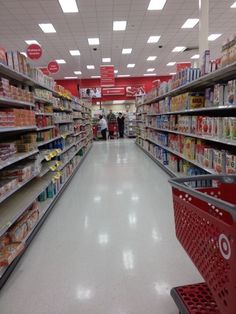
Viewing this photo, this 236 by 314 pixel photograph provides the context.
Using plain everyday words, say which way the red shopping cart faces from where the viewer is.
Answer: facing away from the viewer and to the left of the viewer

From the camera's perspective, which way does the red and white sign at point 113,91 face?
toward the camera

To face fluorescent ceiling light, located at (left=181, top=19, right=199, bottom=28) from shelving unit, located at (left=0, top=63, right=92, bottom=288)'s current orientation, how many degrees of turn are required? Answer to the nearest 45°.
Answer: approximately 45° to its left

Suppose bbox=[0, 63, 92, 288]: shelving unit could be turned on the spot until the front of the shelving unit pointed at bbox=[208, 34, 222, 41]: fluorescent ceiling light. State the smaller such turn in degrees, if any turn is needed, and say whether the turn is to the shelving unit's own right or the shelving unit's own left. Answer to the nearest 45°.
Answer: approximately 45° to the shelving unit's own left

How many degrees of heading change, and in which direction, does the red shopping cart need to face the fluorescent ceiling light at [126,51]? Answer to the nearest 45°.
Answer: approximately 45° to its right

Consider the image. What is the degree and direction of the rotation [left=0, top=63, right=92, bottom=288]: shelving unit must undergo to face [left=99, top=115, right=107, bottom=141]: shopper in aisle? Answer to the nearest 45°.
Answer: approximately 90° to its left

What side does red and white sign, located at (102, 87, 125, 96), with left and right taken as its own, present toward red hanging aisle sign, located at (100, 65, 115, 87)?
front

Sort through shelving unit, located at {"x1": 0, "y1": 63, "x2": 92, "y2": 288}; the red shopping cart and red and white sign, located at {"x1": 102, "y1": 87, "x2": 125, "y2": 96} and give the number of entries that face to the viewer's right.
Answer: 1

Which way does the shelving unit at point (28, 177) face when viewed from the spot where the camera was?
facing to the right of the viewer

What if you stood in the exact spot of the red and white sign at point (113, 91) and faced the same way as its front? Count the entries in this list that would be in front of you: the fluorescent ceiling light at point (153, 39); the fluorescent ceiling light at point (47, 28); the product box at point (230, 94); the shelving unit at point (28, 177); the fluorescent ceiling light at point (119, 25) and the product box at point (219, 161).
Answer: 6

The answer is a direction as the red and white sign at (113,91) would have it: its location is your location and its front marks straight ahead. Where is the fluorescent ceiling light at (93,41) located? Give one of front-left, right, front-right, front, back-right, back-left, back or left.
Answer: front

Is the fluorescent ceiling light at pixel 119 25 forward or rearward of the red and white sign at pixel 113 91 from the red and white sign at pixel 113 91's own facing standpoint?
forward

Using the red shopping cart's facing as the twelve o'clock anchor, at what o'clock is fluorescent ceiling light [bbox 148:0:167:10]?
The fluorescent ceiling light is roughly at 1 o'clock from the red shopping cart.

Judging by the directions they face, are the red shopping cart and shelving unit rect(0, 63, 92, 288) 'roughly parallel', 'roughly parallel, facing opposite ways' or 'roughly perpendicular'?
roughly perpendicular

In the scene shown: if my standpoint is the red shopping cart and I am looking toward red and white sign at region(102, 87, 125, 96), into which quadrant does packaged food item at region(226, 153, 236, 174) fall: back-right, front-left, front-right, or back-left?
front-right

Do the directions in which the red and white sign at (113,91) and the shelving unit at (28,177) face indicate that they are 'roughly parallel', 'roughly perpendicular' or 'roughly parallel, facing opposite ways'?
roughly perpendicular

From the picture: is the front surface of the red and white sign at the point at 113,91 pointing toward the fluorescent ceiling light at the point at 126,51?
yes

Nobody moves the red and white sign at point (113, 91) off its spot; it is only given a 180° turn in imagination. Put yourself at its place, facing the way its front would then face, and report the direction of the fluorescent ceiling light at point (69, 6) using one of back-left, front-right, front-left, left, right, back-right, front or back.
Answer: back

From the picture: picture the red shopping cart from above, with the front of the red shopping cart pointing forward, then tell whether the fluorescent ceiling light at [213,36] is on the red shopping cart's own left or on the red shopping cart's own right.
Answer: on the red shopping cart's own right
